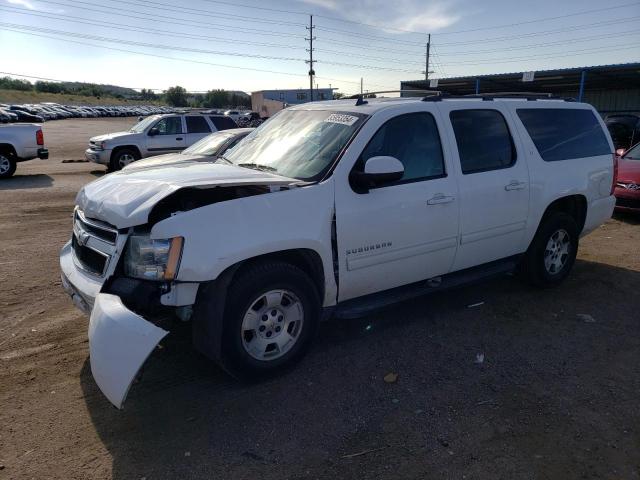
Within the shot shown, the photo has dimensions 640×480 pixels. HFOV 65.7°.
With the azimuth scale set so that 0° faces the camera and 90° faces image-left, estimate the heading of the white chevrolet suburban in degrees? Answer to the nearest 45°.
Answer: approximately 45°

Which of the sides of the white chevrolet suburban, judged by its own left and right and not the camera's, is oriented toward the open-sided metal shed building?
back

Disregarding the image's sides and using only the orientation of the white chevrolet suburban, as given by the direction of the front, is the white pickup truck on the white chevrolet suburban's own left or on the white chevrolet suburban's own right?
on the white chevrolet suburban's own right

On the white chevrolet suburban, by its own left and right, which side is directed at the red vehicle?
back

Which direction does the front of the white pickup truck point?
to the viewer's left

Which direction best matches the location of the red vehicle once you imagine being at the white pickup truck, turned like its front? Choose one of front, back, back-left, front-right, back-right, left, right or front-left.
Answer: back-left

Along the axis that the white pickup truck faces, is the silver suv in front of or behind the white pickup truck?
behind

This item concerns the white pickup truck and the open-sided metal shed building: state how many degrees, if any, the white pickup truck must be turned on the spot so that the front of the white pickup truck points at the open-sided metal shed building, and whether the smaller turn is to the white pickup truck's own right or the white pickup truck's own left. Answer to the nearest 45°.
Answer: approximately 180°
